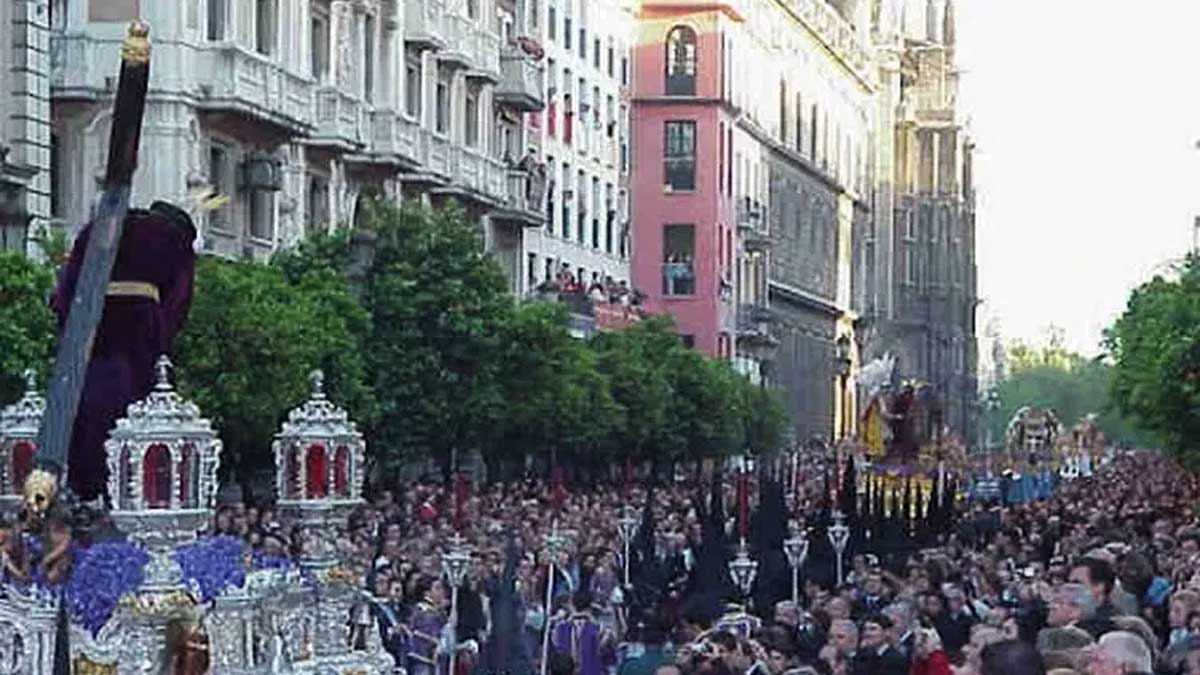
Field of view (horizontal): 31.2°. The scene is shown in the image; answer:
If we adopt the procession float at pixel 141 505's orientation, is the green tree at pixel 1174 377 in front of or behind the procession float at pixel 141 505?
in front

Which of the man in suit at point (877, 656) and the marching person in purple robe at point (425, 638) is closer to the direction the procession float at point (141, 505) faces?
the marching person in purple robe

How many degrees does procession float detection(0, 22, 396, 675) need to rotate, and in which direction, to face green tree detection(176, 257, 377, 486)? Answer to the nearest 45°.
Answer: approximately 45° to its left

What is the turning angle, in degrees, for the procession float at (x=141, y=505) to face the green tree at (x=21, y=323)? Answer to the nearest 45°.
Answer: approximately 45° to its left

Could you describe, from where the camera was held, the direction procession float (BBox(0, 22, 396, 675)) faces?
facing away from the viewer and to the right of the viewer
